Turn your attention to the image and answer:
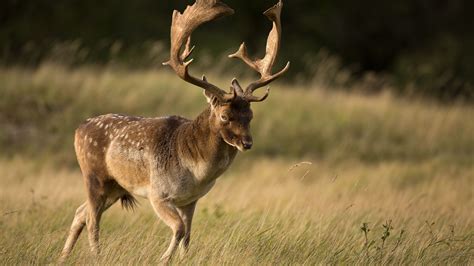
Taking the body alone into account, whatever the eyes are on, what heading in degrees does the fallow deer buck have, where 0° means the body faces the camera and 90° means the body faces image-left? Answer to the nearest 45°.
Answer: approximately 315°
